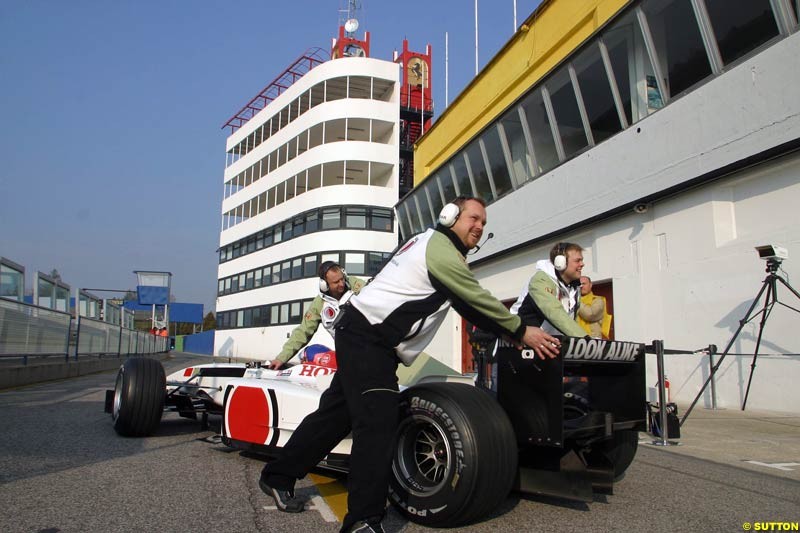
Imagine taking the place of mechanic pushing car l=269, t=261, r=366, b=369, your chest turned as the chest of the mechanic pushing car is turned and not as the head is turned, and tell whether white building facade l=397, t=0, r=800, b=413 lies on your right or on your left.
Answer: on your left

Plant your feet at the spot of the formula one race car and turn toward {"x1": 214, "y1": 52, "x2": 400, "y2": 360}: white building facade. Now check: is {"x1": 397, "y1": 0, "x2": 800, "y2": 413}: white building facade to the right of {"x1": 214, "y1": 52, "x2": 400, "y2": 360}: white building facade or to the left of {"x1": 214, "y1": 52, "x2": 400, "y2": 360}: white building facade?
right

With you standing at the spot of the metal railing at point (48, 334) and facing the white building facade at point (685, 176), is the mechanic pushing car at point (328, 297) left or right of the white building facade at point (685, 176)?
right

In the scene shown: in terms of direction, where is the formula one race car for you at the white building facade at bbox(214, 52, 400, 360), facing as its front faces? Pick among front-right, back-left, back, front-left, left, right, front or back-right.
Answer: front-left

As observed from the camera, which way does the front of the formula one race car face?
facing away from the viewer and to the left of the viewer

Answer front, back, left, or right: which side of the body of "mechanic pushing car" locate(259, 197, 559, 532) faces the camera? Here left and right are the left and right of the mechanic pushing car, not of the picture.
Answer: right

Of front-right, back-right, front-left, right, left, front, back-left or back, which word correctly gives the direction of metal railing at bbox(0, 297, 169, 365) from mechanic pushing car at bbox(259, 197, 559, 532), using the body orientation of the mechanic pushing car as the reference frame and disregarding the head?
back-left

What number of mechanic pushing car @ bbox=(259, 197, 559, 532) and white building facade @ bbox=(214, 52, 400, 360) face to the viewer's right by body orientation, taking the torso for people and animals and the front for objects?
1
